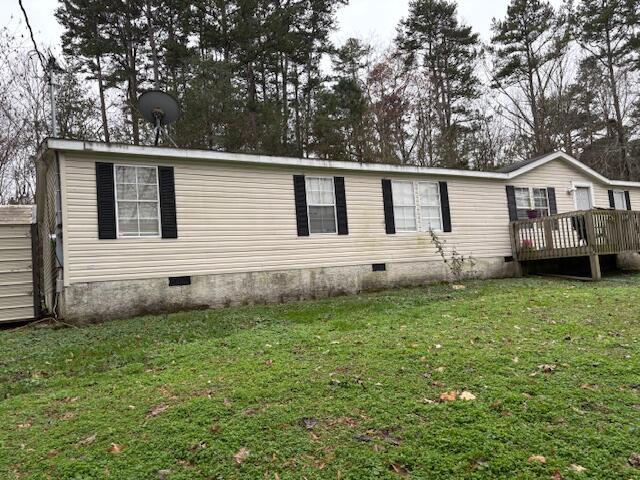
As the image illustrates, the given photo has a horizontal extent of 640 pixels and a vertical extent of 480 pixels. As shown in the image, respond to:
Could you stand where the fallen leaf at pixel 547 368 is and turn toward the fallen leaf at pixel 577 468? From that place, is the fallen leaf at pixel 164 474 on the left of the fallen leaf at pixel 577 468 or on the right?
right

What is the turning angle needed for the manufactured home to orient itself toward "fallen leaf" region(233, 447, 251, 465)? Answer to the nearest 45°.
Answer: approximately 45° to its right

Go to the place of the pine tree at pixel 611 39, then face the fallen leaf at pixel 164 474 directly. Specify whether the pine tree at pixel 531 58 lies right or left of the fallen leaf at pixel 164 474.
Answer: right

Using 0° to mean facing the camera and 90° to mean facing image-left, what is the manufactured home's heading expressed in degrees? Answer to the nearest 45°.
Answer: approximately 315°

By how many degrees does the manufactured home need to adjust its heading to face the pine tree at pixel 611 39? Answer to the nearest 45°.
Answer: approximately 90° to its left

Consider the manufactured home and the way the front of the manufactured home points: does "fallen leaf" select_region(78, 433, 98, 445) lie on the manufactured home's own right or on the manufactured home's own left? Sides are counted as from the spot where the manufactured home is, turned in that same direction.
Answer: on the manufactured home's own right

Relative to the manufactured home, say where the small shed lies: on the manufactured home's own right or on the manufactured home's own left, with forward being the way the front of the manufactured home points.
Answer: on the manufactured home's own right

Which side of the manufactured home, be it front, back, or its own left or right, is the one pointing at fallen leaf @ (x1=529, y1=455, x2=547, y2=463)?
front

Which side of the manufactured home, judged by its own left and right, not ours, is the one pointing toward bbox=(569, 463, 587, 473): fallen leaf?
front

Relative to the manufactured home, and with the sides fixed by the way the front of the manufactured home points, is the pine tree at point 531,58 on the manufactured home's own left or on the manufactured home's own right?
on the manufactured home's own left

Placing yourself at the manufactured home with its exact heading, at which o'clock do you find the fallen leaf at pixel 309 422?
The fallen leaf is roughly at 1 o'clock from the manufactured home.

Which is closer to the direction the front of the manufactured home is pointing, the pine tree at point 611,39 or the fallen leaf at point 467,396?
the fallen leaf
